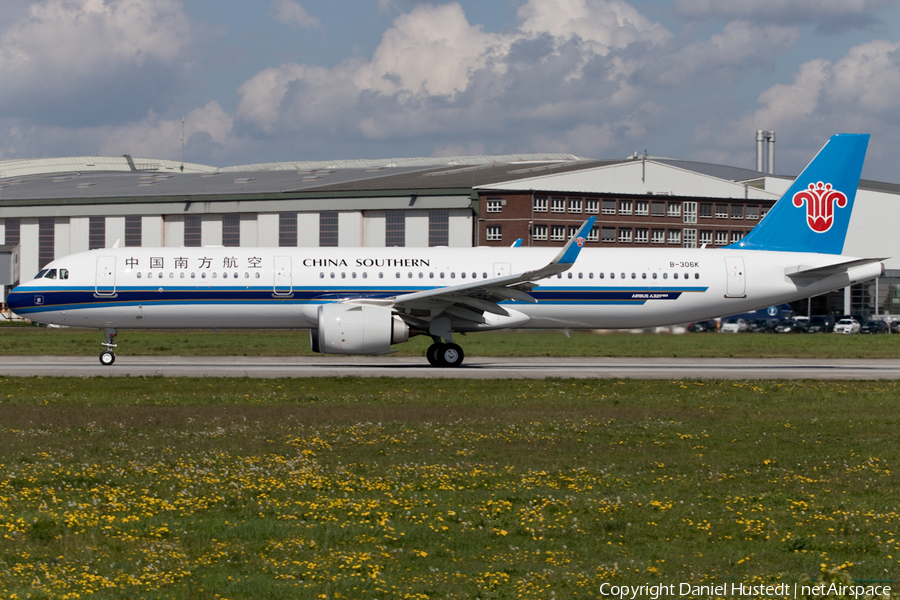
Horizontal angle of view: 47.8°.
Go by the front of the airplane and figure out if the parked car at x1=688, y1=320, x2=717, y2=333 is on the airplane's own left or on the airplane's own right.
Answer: on the airplane's own right

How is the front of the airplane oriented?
to the viewer's left
